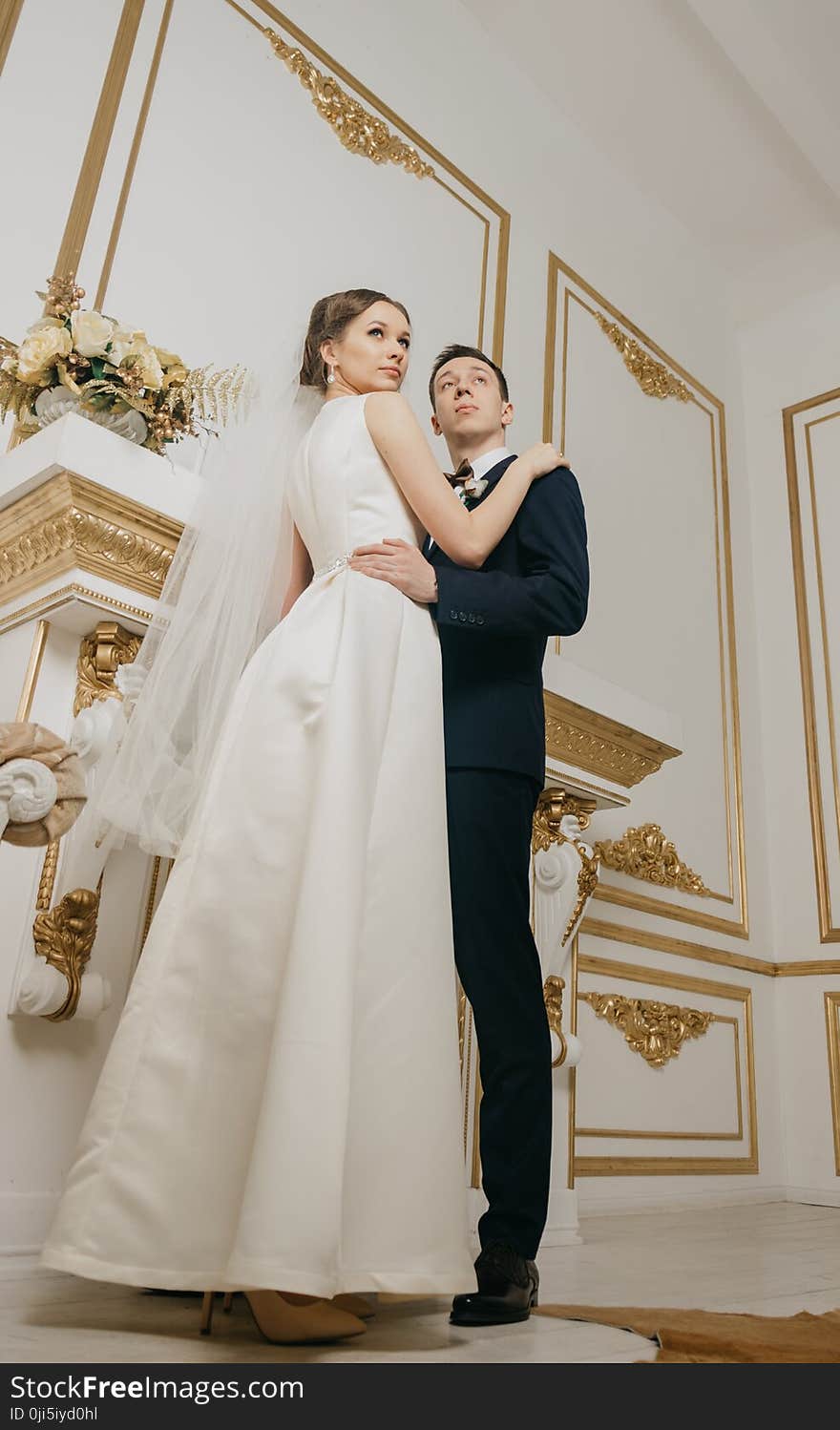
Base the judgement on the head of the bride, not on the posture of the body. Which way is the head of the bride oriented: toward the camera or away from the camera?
toward the camera

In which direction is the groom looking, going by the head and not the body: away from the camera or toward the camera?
toward the camera

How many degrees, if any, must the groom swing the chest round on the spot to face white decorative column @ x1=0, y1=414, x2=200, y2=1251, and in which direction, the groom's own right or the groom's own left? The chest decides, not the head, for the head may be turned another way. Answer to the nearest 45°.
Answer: approximately 45° to the groom's own right

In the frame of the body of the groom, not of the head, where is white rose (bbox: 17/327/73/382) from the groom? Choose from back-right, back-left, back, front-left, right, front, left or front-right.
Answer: front-right

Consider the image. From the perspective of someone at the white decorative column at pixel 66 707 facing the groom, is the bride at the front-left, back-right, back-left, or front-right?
front-right

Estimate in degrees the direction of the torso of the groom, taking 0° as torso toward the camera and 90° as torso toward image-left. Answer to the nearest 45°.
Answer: approximately 45°
